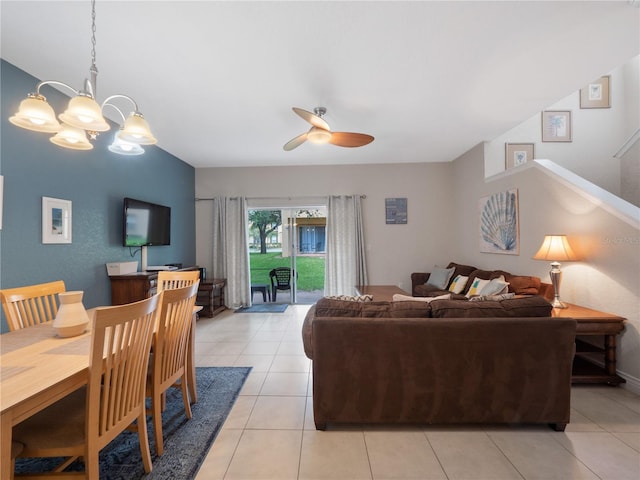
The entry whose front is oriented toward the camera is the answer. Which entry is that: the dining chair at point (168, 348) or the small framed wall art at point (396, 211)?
the small framed wall art

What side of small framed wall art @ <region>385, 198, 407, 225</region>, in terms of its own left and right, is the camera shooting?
front

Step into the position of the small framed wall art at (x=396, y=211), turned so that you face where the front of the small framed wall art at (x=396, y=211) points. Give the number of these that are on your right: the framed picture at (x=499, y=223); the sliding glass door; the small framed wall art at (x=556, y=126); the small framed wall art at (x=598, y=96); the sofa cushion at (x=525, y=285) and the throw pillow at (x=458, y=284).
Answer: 1

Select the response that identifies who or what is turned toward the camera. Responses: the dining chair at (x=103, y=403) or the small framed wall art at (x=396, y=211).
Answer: the small framed wall art

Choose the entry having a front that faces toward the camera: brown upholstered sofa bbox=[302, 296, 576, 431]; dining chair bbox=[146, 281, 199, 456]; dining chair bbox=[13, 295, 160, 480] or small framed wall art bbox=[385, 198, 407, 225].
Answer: the small framed wall art

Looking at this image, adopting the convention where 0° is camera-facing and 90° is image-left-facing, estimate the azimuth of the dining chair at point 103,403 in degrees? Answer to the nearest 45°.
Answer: approximately 135°

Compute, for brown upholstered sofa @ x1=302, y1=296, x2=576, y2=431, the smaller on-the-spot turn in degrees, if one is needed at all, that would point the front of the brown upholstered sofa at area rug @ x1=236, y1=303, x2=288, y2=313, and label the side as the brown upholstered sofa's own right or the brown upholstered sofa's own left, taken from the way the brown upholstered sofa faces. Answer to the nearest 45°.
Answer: approximately 45° to the brown upholstered sofa's own left

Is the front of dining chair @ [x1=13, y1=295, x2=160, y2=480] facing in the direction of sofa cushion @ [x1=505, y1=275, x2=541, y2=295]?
no

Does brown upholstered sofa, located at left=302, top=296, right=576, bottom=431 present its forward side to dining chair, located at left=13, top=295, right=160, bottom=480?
no

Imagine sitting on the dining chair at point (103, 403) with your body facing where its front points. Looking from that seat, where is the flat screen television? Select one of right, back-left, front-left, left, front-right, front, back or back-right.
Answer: front-right

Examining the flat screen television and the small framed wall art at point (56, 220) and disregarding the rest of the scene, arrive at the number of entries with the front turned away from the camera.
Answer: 0

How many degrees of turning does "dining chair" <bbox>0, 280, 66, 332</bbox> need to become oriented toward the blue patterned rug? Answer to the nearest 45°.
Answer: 0° — it already faces it

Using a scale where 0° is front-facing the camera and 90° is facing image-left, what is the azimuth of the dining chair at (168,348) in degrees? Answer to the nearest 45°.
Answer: approximately 135°

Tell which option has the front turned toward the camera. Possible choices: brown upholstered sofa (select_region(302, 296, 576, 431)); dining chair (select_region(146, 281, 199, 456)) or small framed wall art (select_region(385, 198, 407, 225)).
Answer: the small framed wall art

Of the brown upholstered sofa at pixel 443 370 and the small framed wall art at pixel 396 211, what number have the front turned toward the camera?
1

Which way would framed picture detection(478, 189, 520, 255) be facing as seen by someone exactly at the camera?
facing the viewer and to the left of the viewer

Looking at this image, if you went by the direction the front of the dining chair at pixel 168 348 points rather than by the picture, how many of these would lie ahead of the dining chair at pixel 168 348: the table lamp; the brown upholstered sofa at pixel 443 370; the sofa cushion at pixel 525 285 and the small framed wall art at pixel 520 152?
0

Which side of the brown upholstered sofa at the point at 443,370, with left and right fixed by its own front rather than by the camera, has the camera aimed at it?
back

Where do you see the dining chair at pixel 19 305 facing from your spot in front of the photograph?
facing the viewer and to the right of the viewer
